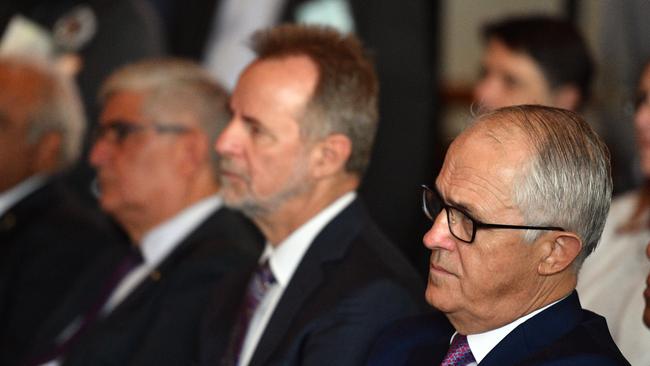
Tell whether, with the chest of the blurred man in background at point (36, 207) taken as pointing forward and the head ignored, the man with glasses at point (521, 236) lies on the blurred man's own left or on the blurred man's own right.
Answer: on the blurred man's own left

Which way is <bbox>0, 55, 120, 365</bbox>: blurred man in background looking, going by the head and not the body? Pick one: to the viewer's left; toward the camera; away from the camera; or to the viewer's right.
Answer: to the viewer's left

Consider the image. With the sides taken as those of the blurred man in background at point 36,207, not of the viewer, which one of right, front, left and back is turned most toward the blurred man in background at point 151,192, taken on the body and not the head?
left

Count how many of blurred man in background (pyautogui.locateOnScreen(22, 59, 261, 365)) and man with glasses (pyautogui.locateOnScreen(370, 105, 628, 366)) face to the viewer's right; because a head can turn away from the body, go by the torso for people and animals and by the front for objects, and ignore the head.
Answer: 0

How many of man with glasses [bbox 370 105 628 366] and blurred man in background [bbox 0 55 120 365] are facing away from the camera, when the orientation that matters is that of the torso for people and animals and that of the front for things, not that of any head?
0

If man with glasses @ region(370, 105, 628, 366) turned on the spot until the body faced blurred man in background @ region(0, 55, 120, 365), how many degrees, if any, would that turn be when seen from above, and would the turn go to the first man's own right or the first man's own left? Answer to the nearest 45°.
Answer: approximately 90° to the first man's own right

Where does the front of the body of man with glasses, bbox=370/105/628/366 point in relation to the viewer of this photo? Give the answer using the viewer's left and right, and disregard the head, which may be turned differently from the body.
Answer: facing the viewer and to the left of the viewer

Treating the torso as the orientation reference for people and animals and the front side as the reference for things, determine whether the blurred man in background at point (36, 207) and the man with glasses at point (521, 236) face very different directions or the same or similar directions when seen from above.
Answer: same or similar directions
